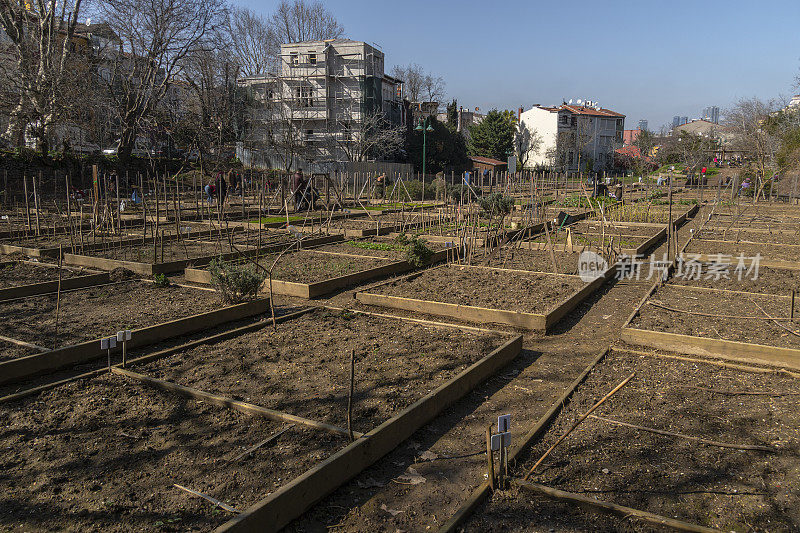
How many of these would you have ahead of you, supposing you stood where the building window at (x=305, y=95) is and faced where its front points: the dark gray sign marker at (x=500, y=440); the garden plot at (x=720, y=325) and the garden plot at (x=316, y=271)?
3

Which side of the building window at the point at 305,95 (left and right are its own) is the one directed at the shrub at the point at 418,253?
front

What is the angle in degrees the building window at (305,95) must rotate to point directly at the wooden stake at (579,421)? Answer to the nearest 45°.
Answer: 0° — it already faces it

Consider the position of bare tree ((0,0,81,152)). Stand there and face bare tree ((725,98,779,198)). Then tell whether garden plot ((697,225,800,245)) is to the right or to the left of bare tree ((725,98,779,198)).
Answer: right

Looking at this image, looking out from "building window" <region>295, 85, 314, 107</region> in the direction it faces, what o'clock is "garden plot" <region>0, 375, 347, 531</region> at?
The garden plot is roughly at 12 o'clock from the building window.

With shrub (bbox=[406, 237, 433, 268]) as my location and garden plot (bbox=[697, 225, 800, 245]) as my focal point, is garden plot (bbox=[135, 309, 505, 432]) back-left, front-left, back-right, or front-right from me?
back-right

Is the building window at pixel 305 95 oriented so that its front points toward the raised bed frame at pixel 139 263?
yes

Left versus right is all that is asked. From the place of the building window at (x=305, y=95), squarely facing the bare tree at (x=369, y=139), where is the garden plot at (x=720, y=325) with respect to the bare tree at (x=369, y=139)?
right

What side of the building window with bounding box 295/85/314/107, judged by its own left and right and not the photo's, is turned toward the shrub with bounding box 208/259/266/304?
front

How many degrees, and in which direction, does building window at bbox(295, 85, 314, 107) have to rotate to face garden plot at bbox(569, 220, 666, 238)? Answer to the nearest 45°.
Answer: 0° — it already faces it

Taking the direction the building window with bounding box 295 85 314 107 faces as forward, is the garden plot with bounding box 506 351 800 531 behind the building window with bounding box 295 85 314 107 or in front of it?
in front

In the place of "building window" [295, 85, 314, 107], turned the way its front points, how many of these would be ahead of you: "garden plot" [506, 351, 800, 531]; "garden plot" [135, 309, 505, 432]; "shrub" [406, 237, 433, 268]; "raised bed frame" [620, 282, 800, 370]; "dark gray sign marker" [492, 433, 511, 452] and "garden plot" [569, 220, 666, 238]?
6

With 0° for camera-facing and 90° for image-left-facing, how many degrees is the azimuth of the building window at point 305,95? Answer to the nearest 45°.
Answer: approximately 0°

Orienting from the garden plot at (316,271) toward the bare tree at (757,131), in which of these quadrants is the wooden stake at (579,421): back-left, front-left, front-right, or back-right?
back-right
